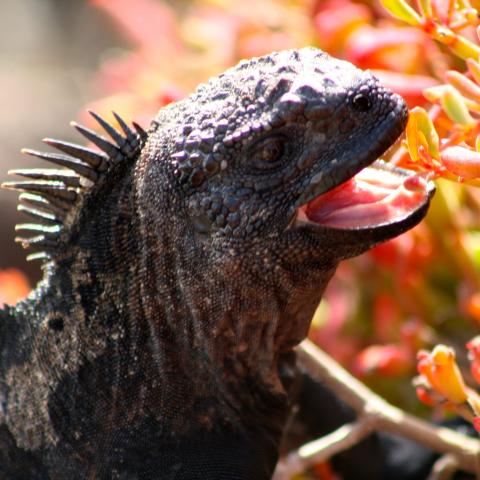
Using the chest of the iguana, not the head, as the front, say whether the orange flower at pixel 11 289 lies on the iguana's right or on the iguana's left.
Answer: on the iguana's left

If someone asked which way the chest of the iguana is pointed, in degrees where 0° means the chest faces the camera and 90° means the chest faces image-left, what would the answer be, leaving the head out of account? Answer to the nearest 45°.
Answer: approximately 270°

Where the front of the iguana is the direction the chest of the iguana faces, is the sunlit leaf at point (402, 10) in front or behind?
in front
